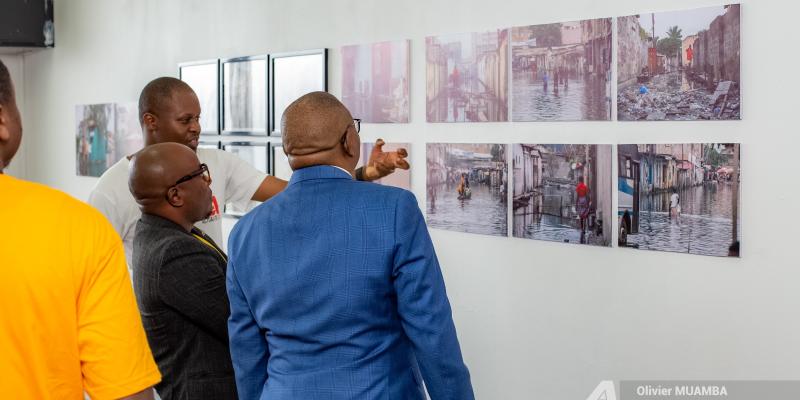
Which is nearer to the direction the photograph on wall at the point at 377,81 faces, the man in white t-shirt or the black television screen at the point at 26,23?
the man in white t-shirt

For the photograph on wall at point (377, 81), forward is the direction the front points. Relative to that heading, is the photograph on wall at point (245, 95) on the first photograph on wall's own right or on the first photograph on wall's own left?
on the first photograph on wall's own right

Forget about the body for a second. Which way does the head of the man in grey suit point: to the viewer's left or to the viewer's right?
to the viewer's right

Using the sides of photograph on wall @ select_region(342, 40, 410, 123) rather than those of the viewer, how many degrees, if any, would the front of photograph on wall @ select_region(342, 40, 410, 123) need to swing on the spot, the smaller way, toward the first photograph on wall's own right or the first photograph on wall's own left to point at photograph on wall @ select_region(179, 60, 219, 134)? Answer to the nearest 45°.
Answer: approximately 90° to the first photograph on wall's own right

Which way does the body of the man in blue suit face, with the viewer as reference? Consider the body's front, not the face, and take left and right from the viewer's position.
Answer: facing away from the viewer and to the right of the viewer

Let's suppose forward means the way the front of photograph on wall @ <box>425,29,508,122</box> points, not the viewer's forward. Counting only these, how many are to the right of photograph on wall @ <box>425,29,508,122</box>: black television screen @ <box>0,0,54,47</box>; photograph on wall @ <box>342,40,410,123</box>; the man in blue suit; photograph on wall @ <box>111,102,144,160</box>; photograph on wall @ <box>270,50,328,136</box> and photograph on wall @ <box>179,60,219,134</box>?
5

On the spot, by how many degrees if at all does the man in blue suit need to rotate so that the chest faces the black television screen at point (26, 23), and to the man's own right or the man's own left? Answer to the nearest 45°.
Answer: approximately 90° to the man's own left

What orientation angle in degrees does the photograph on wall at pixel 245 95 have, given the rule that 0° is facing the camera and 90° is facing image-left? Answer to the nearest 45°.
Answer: approximately 45°

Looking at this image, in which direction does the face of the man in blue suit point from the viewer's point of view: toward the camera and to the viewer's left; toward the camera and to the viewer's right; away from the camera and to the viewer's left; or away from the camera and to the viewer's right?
away from the camera and to the viewer's right

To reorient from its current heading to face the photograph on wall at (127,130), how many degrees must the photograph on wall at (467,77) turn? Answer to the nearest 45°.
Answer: approximately 90° to its right

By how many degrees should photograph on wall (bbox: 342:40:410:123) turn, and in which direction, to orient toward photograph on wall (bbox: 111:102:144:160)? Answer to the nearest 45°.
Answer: approximately 90° to its right

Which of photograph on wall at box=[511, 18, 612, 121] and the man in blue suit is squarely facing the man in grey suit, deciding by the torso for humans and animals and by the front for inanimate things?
the photograph on wall

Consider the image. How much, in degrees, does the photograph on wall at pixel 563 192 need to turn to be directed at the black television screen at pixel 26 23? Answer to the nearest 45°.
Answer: approximately 90° to its right
